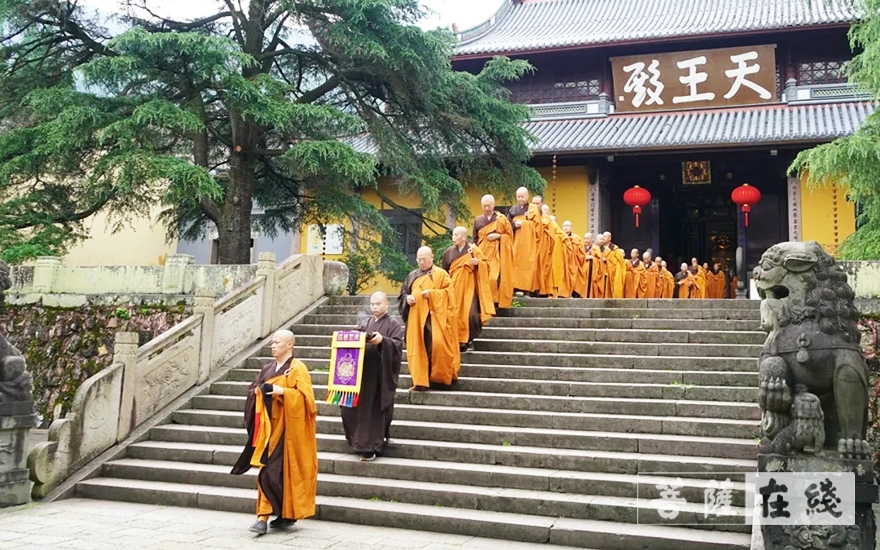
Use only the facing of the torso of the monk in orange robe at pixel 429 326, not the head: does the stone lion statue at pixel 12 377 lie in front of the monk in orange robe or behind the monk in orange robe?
in front

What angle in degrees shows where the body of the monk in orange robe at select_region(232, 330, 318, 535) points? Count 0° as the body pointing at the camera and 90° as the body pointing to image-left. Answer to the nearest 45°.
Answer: approximately 45°

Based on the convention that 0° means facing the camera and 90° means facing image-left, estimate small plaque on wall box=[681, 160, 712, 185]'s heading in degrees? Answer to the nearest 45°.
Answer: approximately 0°

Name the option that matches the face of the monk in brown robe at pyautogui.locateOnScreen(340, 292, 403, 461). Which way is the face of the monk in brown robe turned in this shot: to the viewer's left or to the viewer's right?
to the viewer's left

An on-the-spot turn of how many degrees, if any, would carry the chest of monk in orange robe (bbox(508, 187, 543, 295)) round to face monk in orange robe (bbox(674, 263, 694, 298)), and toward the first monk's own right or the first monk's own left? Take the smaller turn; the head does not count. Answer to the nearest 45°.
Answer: approximately 180°

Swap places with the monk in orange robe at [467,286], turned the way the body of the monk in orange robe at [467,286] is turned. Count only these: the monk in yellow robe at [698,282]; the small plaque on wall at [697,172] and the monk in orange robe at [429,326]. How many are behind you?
2

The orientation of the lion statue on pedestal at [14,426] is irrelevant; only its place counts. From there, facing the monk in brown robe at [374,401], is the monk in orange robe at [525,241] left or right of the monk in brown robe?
left

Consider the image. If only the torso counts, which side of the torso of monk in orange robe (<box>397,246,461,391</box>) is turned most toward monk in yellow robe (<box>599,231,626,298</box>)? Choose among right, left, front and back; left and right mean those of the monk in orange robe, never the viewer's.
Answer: back

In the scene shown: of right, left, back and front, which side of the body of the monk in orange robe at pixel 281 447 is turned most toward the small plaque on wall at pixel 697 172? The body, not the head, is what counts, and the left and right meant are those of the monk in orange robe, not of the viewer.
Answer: back

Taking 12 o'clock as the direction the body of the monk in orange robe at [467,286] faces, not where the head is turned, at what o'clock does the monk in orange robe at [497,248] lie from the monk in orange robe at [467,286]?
the monk in orange robe at [497,248] is roughly at 5 o'clock from the monk in orange robe at [467,286].
